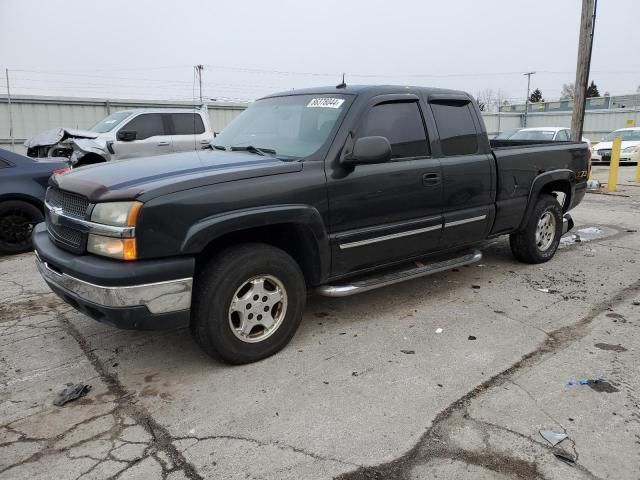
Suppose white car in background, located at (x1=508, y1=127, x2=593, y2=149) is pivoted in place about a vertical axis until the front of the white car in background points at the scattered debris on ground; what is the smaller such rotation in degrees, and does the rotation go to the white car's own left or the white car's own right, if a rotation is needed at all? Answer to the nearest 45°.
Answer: approximately 45° to the white car's own left

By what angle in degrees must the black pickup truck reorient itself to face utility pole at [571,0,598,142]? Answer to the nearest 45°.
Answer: approximately 180°

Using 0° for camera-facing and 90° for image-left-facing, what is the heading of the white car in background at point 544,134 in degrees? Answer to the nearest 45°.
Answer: approximately 45°

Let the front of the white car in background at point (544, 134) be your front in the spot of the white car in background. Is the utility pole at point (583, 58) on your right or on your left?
on your left

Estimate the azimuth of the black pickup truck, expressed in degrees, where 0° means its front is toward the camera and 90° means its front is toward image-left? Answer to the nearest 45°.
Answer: approximately 45°

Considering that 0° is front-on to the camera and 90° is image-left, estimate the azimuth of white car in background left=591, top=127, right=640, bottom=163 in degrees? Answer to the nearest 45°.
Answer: approximately 45°
